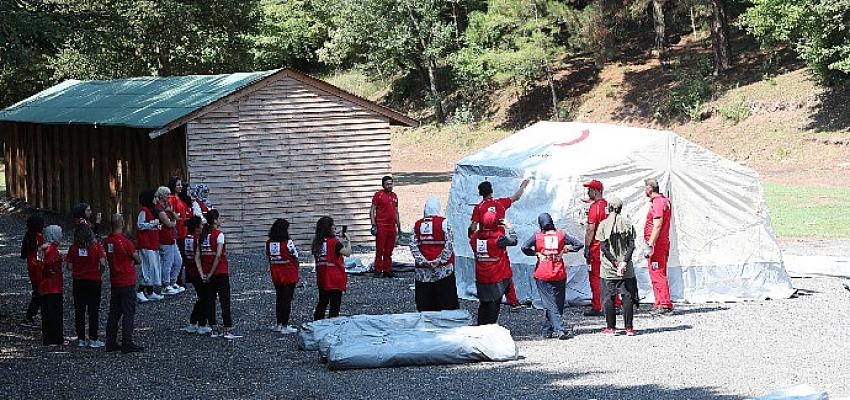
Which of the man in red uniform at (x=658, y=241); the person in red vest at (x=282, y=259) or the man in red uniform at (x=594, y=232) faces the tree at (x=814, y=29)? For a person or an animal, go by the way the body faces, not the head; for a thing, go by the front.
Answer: the person in red vest

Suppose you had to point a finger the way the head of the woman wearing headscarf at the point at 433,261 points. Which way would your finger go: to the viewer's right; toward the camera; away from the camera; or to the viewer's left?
away from the camera

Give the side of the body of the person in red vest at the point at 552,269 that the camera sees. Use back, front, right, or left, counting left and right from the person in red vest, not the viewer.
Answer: back

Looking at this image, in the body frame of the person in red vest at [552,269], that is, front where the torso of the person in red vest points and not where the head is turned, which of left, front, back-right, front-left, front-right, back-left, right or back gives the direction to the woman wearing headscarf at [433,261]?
left

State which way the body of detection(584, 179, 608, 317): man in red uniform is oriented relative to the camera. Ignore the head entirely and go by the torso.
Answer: to the viewer's left

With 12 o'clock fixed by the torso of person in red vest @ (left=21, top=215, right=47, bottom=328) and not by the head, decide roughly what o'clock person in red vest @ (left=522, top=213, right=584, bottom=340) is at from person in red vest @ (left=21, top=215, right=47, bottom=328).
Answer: person in red vest @ (left=522, top=213, right=584, bottom=340) is roughly at 1 o'clock from person in red vest @ (left=21, top=215, right=47, bottom=328).

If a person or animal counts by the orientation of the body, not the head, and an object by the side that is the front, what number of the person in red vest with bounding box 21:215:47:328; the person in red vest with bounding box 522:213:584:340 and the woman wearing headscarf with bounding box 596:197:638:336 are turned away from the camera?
2

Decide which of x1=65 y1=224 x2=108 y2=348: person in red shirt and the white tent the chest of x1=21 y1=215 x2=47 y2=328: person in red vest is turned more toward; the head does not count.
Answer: the white tent

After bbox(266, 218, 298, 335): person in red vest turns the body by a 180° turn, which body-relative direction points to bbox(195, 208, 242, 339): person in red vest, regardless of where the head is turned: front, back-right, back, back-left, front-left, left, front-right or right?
front-right

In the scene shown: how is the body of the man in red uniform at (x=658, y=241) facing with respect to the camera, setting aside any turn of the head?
to the viewer's left

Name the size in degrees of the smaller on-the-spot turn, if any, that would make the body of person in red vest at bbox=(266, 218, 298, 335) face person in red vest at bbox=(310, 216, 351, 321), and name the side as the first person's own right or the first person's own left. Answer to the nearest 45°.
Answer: approximately 45° to the first person's own right

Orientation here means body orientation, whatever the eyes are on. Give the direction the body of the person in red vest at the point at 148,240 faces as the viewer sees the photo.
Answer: to the viewer's right

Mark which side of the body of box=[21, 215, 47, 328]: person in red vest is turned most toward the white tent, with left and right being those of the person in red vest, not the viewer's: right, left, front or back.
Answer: front

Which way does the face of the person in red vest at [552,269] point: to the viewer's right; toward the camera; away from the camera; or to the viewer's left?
away from the camera

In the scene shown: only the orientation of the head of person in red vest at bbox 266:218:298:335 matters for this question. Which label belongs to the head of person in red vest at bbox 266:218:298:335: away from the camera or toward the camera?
away from the camera
